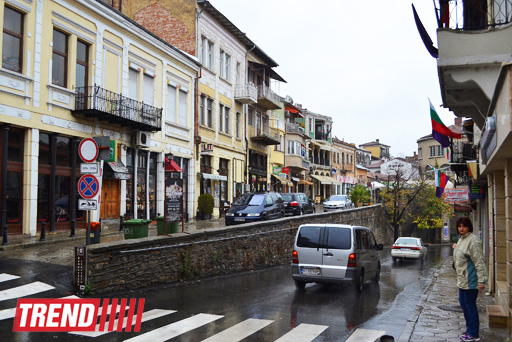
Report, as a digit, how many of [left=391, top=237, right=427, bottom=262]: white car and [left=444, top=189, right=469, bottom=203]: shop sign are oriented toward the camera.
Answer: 1

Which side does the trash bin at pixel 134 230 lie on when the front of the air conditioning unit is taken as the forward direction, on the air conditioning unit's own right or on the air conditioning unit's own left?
on the air conditioning unit's own right

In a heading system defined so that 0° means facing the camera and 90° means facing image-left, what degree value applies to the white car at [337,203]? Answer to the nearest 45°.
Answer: approximately 45°

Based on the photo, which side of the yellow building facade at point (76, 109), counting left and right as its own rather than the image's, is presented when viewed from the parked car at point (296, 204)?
left
